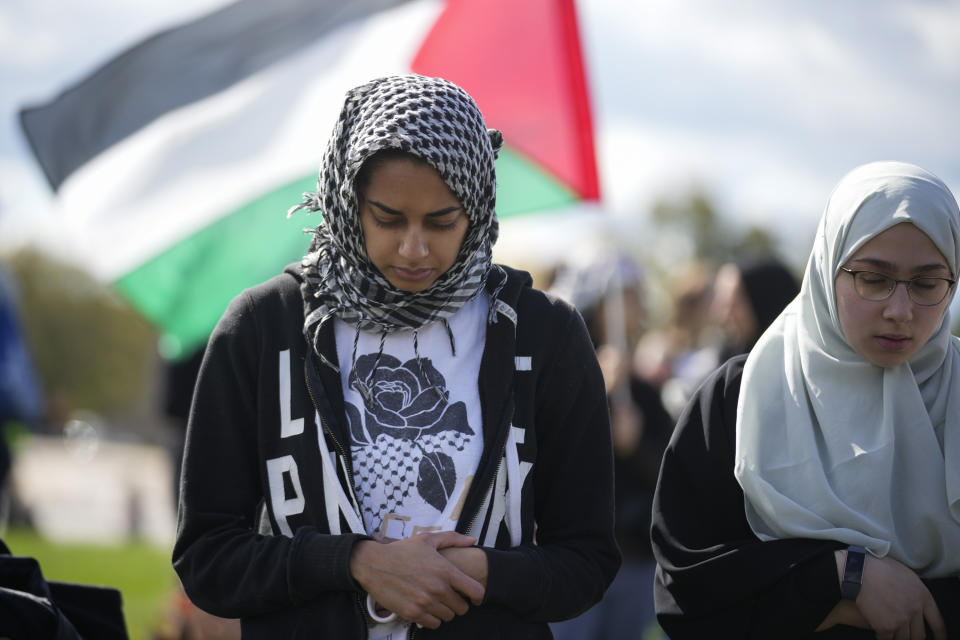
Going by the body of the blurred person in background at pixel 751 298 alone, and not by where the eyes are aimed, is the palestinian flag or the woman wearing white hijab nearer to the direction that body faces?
the palestinian flag

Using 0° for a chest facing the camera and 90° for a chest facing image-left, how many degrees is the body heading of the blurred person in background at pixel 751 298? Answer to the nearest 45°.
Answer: approximately 90°

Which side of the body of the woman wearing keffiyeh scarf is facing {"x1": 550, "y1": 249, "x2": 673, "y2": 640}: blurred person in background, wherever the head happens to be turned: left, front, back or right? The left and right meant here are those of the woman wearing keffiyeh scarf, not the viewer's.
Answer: back

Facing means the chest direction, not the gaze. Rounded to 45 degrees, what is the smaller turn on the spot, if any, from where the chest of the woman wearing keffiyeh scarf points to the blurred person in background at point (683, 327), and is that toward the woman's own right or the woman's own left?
approximately 180°

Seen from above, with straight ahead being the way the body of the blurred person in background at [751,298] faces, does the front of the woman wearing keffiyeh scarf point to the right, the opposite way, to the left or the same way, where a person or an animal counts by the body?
to the left

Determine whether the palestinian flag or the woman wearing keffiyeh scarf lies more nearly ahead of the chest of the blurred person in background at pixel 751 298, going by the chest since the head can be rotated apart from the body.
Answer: the palestinian flag

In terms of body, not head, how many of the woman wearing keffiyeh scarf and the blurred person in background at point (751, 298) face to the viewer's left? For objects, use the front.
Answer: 1

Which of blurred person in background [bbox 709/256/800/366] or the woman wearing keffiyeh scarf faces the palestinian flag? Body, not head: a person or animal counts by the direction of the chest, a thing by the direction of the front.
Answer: the blurred person in background
